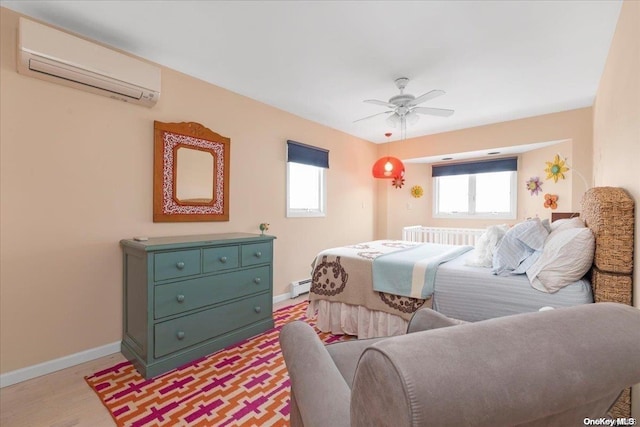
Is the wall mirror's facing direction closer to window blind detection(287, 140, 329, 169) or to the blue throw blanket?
the blue throw blanket

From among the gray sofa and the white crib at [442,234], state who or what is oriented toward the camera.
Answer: the white crib

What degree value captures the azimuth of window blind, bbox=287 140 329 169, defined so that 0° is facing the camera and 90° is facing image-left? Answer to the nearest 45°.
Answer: approximately 315°

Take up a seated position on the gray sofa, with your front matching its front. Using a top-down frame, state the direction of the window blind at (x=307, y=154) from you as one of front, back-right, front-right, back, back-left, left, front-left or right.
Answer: front

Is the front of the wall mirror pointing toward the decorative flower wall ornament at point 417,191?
no

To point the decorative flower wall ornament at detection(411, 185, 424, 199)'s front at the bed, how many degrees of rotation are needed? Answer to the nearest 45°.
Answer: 0° — it already faces it

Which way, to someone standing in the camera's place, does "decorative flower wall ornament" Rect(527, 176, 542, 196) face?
facing the viewer and to the left of the viewer

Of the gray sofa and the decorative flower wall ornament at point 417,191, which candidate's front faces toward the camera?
the decorative flower wall ornament

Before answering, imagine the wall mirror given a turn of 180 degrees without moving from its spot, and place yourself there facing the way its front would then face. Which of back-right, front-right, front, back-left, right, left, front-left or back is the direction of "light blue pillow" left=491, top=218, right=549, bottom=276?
back

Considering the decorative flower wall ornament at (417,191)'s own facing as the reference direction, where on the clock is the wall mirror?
The wall mirror is roughly at 1 o'clock from the decorative flower wall ornament.

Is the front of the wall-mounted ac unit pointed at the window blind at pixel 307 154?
no

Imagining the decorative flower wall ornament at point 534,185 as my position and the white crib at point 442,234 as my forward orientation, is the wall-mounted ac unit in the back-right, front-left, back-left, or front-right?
front-left

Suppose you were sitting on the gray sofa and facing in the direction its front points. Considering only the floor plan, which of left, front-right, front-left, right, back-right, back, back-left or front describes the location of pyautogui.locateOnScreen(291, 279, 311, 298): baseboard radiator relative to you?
front

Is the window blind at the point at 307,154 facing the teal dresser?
no

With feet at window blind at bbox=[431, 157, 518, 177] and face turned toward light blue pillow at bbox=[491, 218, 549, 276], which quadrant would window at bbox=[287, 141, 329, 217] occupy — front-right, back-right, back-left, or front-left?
front-right

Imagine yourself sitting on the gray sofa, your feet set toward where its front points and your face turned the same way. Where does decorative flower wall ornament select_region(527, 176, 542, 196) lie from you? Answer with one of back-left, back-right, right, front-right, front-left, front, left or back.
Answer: front-right

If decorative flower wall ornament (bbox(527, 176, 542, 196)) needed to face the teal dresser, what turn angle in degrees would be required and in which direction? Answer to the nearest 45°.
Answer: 0° — it already faces it

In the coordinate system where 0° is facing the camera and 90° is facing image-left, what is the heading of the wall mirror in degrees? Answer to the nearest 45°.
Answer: approximately 315°

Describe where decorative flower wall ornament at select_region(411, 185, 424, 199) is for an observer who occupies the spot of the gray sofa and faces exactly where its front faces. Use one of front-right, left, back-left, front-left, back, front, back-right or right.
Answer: front-right

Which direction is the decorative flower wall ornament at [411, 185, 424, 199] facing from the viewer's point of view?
toward the camera

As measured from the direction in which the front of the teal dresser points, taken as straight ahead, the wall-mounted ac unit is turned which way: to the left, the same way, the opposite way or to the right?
the same way

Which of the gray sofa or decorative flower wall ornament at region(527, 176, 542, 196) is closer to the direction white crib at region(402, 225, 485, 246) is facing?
the gray sofa
